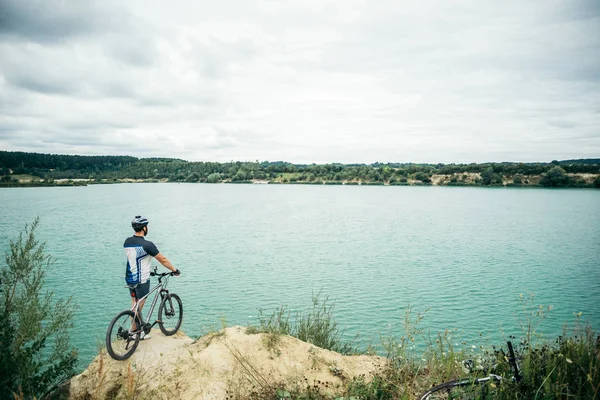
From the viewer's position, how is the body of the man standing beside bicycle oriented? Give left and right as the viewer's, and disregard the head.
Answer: facing away from the viewer and to the right of the viewer

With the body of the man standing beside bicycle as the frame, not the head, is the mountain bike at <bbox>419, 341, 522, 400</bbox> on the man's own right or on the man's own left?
on the man's own right

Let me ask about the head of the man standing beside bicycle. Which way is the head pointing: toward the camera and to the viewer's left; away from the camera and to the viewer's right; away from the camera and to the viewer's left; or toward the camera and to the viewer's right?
away from the camera and to the viewer's right
